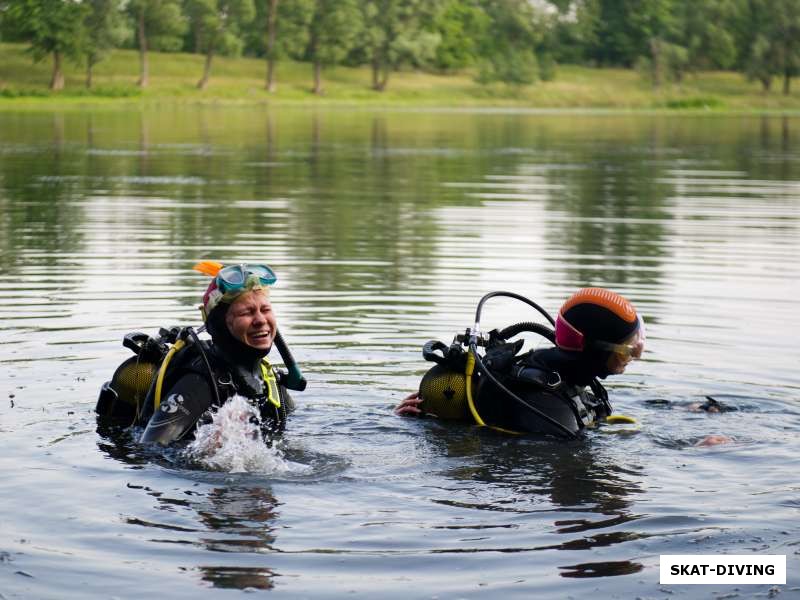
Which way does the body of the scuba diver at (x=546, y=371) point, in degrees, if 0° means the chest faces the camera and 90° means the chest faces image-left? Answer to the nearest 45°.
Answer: approximately 270°

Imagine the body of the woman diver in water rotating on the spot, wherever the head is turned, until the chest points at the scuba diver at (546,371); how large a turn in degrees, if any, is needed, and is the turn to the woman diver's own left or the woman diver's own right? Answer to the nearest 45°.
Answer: approximately 45° to the woman diver's own left

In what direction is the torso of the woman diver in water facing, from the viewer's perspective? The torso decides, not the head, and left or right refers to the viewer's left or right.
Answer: facing the viewer and to the right of the viewer

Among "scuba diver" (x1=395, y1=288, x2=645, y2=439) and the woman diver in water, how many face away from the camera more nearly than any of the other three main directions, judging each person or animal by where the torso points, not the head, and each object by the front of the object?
0

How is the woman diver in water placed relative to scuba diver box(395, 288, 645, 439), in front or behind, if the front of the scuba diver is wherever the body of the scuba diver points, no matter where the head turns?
behind

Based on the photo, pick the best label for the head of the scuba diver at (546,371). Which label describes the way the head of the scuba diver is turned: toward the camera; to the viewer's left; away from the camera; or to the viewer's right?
to the viewer's right
